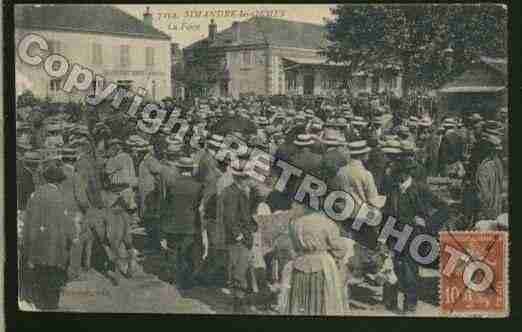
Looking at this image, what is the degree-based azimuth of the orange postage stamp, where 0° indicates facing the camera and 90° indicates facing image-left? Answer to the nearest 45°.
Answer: approximately 0°

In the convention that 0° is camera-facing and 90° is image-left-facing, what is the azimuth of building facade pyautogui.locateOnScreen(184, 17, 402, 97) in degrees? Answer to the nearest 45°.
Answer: approximately 315°

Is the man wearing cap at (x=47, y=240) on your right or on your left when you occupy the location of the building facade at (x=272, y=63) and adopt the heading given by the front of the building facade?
on your right

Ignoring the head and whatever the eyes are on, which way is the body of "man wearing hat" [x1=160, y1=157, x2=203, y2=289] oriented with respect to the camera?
away from the camera

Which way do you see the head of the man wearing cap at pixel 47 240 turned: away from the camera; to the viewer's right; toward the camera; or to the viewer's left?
away from the camera
